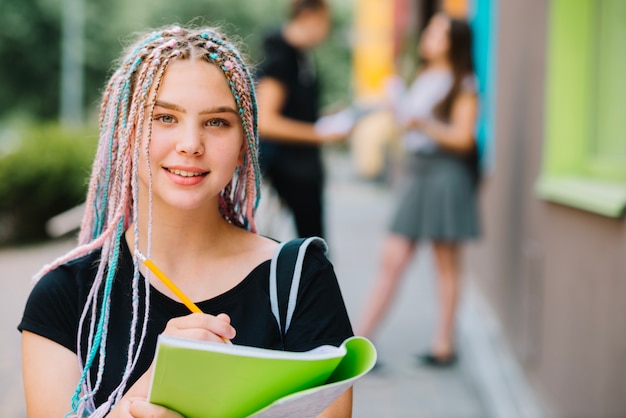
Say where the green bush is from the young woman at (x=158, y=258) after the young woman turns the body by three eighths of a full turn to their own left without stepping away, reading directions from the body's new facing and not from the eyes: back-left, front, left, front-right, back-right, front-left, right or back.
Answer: front-left

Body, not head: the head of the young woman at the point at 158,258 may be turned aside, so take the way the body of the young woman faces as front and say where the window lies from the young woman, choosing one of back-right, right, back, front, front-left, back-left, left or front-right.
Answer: back-left

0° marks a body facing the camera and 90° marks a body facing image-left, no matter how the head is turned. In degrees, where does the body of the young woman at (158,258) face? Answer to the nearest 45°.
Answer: approximately 0°

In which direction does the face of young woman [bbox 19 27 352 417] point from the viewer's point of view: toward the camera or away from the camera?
toward the camera

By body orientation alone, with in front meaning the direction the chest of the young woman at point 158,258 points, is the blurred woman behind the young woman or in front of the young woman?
behind
